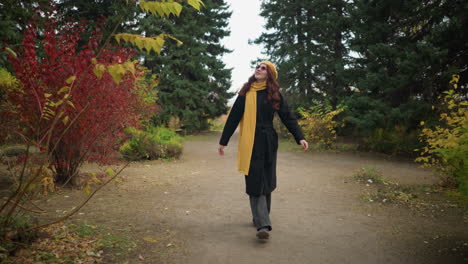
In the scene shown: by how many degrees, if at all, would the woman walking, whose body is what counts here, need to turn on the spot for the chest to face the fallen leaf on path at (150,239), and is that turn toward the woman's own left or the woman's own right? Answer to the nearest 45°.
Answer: approximately 45° to the woman's own right

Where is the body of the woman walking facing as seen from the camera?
toward the camera

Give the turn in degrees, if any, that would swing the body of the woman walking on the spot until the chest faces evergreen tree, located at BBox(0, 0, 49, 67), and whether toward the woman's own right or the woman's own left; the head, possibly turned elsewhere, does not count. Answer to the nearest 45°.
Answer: approximately 135° to the woman's own right

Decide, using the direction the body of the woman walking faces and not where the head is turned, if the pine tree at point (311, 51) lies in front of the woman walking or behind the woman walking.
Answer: behind

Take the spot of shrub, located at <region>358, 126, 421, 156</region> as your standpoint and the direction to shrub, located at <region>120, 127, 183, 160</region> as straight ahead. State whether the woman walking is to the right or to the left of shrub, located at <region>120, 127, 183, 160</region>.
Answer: left

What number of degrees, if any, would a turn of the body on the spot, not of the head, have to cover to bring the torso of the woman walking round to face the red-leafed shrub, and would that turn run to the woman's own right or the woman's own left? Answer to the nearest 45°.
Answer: approximately 90° to the woman's own right

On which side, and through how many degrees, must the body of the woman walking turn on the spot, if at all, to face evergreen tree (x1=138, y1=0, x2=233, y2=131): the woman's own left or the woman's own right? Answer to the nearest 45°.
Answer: approximately 180°

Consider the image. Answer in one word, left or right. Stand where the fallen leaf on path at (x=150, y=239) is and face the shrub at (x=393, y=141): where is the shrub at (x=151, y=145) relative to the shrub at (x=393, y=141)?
left

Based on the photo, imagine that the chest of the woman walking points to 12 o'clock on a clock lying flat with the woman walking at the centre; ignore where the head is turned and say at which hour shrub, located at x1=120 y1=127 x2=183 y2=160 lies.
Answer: The shrub is roughly at 5 o'clock from the woman walking.

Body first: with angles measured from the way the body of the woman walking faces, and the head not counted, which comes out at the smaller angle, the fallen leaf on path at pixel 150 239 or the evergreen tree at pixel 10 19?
the fallen leaf on path

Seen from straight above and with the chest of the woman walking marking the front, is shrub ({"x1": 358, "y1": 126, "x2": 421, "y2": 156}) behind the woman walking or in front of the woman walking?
behind

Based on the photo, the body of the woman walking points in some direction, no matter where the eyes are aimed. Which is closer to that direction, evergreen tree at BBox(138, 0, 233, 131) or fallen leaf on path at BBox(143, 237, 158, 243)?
the fallen leaf on path
